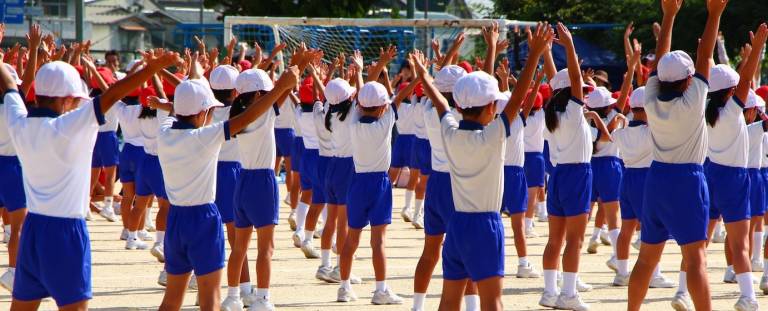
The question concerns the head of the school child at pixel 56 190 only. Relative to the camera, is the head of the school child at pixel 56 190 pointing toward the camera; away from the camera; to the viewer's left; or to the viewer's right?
away from the camera

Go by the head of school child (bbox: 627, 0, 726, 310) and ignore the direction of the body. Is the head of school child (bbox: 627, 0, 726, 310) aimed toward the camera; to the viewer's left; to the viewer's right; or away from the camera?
away from the camera

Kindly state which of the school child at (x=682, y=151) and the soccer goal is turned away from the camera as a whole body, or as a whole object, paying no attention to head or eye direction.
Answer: the school child

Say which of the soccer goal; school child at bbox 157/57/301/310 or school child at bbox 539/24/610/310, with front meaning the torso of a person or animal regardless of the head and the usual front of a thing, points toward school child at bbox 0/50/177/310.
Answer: the soccer goal

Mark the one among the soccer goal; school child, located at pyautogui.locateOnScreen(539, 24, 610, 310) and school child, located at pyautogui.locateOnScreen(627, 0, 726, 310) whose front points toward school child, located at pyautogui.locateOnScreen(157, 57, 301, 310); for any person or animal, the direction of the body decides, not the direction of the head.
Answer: the soccer goal

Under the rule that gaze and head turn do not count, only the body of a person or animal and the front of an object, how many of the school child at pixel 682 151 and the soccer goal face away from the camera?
1

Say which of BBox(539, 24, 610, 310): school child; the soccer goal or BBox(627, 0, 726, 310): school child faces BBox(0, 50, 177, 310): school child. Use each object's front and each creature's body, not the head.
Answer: the soccer goal

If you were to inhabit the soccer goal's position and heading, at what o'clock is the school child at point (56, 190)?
The school child is roughly at 12 o'clock from the soccer goal.

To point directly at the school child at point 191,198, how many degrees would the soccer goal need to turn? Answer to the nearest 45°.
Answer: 0° — it already faces them

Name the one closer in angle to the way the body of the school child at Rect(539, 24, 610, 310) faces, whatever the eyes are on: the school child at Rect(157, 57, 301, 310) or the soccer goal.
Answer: the soccer goal

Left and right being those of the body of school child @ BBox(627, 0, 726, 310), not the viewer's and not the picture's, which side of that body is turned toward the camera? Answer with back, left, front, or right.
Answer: back

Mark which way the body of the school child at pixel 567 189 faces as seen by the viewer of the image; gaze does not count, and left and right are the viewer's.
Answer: facing away from the viewer and to the right of the viewer

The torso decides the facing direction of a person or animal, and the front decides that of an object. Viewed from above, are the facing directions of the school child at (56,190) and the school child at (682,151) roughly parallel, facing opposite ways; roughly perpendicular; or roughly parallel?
roughly parallel

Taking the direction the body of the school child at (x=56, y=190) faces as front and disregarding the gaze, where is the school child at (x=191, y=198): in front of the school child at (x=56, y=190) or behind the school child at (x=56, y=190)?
in front

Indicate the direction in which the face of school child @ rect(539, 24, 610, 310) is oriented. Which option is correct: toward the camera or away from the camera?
away from the camera

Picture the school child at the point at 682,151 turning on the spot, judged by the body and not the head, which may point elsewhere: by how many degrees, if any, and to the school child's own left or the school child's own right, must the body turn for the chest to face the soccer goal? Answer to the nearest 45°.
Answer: approximately 45° to the school child's own left

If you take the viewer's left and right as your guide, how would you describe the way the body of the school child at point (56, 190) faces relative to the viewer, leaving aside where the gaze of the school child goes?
facing away from the viewer and to the right of the viewer

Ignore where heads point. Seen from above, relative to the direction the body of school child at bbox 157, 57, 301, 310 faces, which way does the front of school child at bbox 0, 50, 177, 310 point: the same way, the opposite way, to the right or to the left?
the same way

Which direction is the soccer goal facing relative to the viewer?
toward the camera
